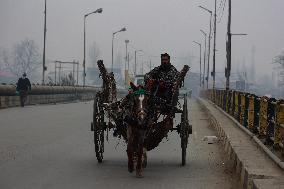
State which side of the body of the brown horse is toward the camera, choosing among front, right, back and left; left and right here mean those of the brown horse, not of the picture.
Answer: front

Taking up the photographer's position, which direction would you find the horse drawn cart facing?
facing the viewer

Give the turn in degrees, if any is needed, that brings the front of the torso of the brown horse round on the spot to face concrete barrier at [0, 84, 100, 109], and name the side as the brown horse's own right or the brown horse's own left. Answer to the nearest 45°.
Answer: approximately 180°

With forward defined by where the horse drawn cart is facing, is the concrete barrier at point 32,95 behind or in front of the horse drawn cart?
behind

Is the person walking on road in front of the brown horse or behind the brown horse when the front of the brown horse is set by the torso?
behind

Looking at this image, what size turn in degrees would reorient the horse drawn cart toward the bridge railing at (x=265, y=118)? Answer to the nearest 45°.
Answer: approximately 135° to its left
